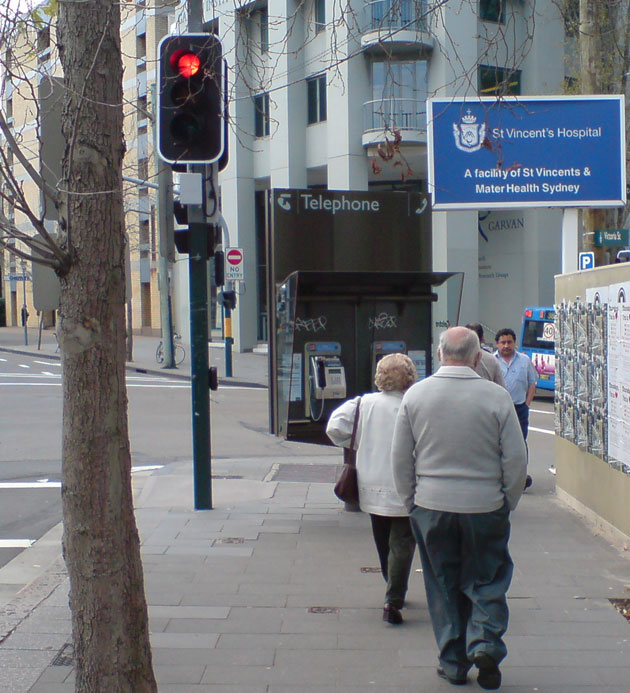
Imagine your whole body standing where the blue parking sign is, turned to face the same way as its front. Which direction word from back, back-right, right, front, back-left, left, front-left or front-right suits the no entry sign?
back-right

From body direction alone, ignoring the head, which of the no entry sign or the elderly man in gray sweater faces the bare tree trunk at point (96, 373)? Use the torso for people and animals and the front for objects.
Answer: the no entry sign

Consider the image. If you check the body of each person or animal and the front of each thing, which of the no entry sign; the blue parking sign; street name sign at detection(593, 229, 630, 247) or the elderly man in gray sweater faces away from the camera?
the elderly man in gray sweater

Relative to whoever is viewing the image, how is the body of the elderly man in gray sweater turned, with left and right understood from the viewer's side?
facing away from the viewer

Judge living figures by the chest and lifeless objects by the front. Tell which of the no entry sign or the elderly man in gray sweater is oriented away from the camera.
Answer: the elderly man in gray sweater

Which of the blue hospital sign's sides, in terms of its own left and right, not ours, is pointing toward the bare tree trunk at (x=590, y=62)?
back

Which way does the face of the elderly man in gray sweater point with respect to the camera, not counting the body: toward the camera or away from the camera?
away from the camera

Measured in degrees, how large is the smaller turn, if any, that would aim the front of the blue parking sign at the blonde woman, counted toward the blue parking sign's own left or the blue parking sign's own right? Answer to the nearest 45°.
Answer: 0° — it already faces them

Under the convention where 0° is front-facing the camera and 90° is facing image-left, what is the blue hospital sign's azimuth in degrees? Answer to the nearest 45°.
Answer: approximately 0°
